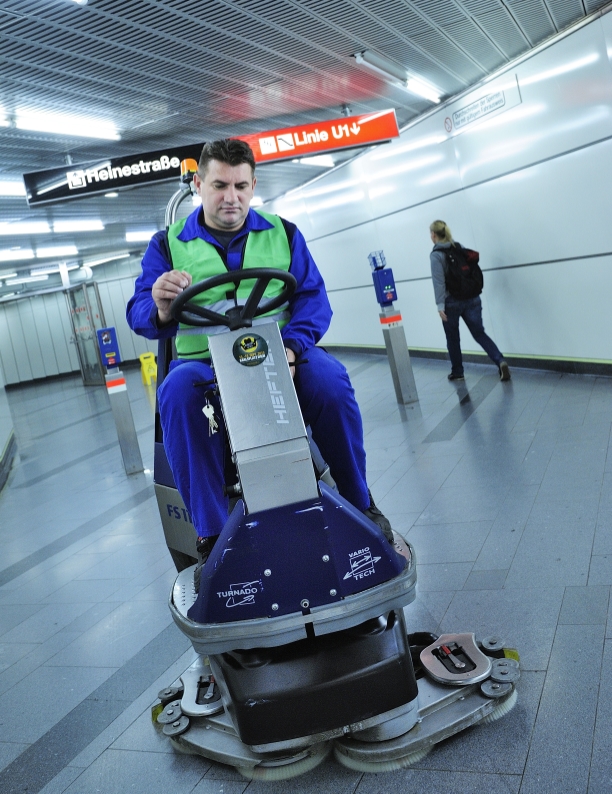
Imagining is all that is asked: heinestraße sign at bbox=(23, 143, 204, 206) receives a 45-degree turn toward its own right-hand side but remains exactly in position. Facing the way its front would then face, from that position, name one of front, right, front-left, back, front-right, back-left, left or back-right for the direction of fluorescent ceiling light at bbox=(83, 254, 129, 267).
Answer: back-right

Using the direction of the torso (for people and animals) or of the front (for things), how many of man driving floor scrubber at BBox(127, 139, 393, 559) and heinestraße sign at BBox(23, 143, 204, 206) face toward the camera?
2

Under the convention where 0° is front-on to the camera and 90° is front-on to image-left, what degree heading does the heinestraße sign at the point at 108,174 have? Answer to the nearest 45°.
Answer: approximately 0°

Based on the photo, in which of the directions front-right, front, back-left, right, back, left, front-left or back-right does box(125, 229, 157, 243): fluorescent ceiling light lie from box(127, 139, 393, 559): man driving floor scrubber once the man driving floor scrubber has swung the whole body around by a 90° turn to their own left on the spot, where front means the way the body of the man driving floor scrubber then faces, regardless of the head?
left

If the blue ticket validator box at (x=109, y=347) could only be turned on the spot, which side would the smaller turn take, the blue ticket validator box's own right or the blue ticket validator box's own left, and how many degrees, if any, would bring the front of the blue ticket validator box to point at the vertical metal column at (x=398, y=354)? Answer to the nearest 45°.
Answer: approximately 90° to the blue ticket validator box's own left

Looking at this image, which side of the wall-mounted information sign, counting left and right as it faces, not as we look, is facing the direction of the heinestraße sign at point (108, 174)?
front

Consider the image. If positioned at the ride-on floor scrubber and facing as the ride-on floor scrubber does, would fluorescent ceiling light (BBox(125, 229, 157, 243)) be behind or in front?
behind

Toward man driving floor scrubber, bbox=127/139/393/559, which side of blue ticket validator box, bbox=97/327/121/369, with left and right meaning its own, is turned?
front

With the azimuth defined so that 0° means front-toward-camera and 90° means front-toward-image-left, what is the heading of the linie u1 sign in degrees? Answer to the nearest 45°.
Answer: approximately 0°

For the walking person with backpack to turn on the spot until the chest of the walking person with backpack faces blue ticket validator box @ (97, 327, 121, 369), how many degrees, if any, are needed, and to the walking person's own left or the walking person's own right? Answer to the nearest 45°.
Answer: approximately 90° to the walking person's own left

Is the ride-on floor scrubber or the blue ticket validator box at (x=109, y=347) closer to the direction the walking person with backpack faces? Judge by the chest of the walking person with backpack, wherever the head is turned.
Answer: the blue ticket validator box
